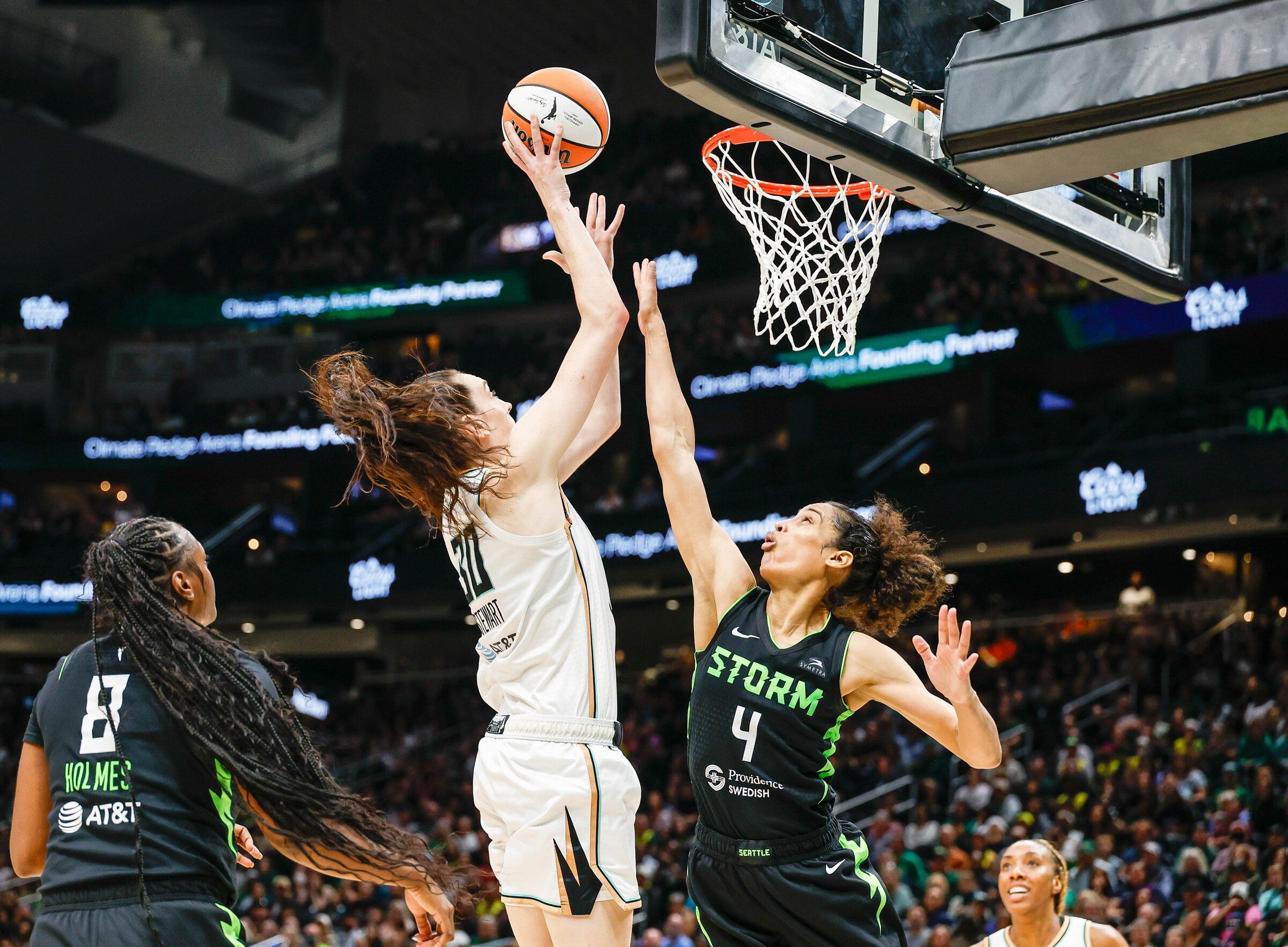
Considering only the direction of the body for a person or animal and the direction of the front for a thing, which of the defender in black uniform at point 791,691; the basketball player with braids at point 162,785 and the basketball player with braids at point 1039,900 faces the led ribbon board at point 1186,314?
the basketball player with braids at point 162,785

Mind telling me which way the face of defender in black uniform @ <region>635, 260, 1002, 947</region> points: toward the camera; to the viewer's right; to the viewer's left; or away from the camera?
to the viewer's left

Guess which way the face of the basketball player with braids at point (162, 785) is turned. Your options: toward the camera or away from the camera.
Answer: away from the camera

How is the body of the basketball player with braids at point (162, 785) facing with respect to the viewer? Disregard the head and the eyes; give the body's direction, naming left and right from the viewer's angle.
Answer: facing away from the viewer and to the right of the viewer

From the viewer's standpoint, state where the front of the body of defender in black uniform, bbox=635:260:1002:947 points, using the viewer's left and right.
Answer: facing the viewer and to the left of the viewer

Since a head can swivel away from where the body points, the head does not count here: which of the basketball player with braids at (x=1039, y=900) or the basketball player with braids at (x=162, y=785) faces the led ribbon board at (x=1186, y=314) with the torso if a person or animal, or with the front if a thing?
the basketball player with braids at (x=162, y=785)

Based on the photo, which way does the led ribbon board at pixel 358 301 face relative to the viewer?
toward the camera

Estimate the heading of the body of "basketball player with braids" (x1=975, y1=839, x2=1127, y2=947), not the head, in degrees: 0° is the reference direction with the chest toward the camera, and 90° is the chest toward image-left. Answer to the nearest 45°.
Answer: approximately 45°

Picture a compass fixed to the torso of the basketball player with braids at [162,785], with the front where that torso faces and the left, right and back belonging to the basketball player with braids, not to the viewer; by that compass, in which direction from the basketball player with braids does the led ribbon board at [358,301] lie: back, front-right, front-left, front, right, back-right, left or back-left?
front-left
